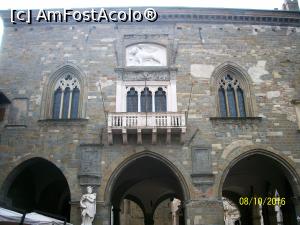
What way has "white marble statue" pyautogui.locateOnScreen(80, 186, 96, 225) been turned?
toward the camera

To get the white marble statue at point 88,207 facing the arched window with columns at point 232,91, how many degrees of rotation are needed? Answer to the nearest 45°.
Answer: approximately 90° to its left

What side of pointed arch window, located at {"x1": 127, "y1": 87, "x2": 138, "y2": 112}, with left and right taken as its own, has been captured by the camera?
front

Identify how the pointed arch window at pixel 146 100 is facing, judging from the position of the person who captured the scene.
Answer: facing the viewer

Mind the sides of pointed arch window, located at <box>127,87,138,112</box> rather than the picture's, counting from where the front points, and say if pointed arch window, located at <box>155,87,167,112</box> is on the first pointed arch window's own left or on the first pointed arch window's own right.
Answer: on the first pointed arch window's own left

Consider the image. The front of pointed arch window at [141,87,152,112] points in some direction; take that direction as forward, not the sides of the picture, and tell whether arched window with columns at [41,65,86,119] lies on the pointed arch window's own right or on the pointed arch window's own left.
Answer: on the pointed arch window's own right

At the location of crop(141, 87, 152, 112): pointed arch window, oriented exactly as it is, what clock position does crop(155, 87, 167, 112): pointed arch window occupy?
crop(155, 87, 167, 112): pointed arch window is roughly at 9 o'clock from crop(141, 87, 152, 112): pointed arch window.
